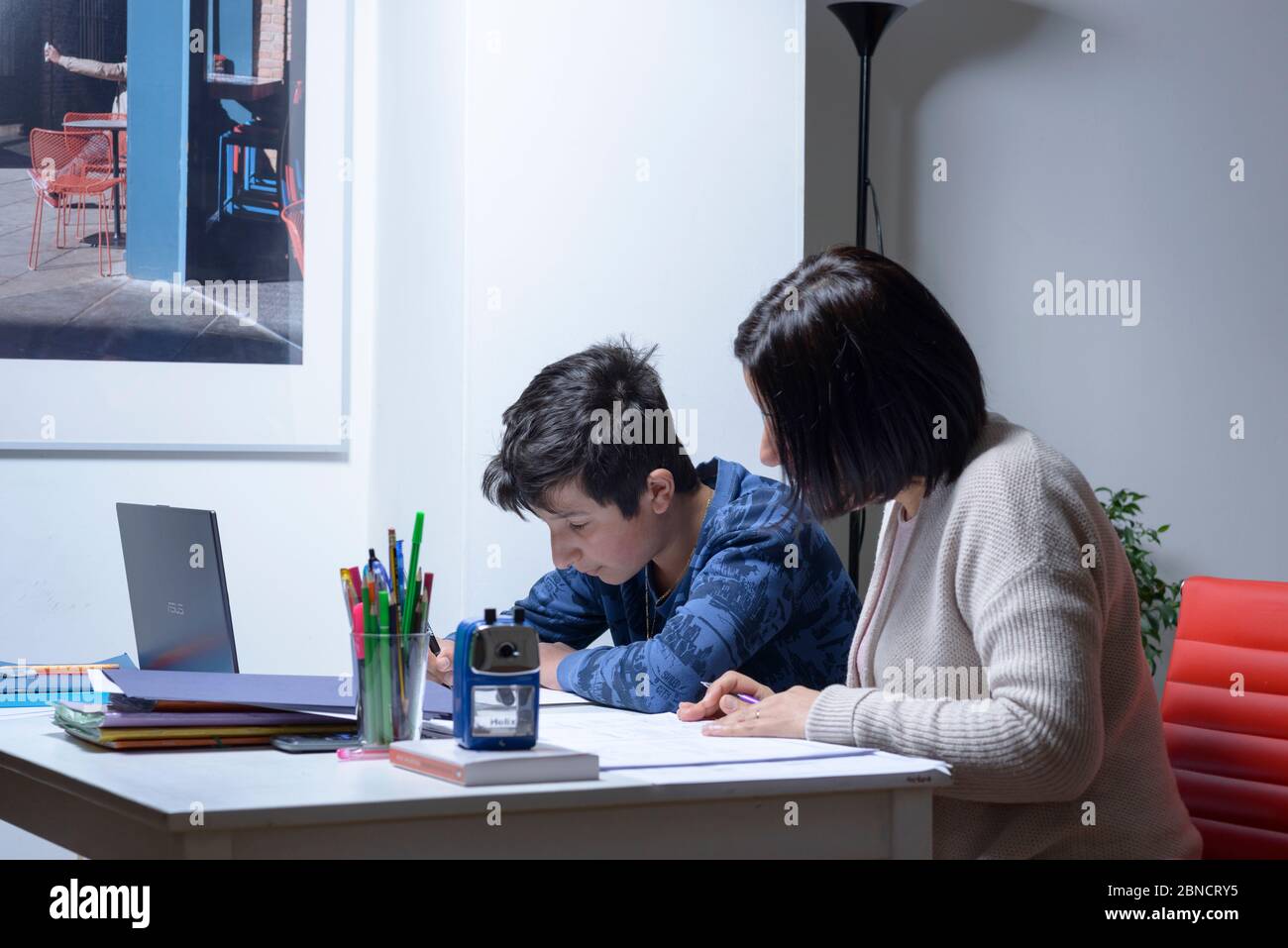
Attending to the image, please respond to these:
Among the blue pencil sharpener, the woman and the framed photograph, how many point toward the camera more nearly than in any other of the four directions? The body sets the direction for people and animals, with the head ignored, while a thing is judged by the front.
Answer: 2

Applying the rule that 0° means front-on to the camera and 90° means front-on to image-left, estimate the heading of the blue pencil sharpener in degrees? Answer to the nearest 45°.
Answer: approximately 0°

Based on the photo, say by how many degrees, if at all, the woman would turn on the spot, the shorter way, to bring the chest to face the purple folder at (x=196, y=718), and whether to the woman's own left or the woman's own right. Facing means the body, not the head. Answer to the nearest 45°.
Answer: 0° — they already face it

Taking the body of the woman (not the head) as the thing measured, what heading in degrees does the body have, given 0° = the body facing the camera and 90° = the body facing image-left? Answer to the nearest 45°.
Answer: approximately 90°

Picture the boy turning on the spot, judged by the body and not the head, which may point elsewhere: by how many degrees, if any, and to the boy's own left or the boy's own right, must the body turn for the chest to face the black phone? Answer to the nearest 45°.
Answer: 0° — they already face it

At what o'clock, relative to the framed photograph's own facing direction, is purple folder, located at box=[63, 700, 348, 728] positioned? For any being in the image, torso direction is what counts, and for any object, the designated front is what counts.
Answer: The purple folder is roughly at 12 o'clock from the framed photograph.
